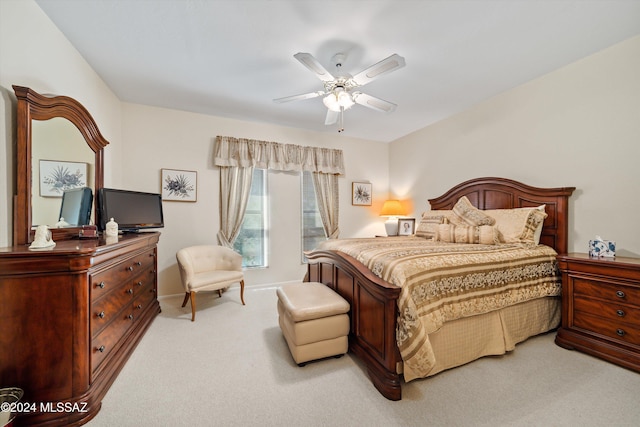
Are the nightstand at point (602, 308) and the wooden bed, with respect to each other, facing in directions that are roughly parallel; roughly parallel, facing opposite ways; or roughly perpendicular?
roughly parallel

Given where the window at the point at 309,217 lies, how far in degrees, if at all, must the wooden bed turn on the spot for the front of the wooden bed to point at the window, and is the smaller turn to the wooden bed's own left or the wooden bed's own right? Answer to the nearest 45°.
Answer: approximately 90° to the wooden bed's own right

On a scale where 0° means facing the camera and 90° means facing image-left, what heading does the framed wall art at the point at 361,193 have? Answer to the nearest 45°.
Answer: approximately 315°

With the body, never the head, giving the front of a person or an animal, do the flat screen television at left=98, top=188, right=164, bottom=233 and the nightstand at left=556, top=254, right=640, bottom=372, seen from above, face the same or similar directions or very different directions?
very different directions

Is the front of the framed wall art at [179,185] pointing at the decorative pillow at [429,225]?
no

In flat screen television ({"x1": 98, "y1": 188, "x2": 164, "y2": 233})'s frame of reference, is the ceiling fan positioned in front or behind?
in front

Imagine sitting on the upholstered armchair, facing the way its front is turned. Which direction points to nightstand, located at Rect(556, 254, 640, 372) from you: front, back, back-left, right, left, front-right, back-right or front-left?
front

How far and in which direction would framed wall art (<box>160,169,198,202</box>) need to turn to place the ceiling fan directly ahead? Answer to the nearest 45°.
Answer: approximately 45° to its left

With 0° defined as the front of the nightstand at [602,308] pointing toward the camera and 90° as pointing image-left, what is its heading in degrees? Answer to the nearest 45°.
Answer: approximately 45°

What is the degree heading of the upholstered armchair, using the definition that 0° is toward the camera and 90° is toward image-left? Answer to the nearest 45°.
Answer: approximately 315°

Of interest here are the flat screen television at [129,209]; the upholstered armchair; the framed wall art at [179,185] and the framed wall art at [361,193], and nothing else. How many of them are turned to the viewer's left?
0

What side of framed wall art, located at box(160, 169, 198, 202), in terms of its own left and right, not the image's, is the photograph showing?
front

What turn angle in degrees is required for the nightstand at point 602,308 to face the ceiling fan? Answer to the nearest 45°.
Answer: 0° — it already faces it

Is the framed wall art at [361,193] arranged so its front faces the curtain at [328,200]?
no

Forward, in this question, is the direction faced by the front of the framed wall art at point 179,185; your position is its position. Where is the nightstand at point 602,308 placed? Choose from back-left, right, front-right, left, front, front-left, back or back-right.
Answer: front-left

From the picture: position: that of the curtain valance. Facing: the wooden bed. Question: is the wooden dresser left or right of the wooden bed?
right

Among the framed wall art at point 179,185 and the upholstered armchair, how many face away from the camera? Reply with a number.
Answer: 0

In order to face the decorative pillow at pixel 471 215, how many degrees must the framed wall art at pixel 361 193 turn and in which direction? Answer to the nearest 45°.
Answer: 0° — it already faces it

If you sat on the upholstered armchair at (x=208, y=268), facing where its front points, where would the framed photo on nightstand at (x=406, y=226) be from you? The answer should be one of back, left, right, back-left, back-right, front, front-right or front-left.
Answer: front-left

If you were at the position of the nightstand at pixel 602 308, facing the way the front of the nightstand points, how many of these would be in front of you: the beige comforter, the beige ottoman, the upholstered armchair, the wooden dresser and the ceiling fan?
5

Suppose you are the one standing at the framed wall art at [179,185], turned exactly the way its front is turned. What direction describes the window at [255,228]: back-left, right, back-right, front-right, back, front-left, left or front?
left

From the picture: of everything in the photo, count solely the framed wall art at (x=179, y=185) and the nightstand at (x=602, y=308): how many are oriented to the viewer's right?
0
